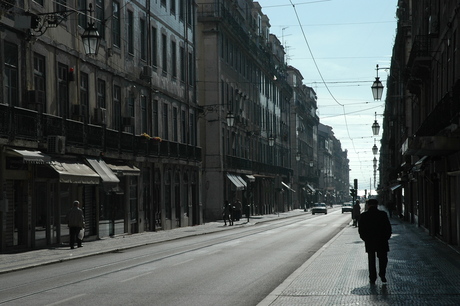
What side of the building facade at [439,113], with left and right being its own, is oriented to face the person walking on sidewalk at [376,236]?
left

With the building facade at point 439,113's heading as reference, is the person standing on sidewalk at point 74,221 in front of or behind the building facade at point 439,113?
in front

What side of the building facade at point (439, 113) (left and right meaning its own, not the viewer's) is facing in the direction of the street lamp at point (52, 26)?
front

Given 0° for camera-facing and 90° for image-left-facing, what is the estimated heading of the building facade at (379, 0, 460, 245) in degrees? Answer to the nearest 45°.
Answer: approximately 90°
